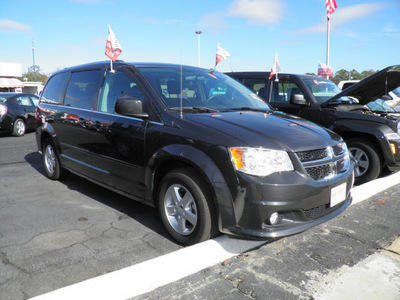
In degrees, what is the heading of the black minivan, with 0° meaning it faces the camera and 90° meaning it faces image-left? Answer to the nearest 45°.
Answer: approximately 315°

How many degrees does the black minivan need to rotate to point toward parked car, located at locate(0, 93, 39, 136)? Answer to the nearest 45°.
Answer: approximately 180°

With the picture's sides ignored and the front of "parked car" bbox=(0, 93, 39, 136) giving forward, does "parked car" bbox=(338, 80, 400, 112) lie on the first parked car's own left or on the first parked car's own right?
on the first parked car's own right

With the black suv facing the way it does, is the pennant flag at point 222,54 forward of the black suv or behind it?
behind

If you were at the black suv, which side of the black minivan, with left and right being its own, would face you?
left

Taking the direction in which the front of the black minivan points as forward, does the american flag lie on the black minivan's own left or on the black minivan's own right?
on the black minivan's own left

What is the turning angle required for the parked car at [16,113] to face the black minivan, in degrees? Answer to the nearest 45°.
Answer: approximately 135° to its right

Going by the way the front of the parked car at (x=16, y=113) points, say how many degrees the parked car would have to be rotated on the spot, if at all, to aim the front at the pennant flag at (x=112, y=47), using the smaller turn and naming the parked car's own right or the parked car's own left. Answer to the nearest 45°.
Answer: approximately 135° to the parked car's own right

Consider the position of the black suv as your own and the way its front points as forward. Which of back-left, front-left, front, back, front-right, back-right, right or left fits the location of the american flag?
back-left
